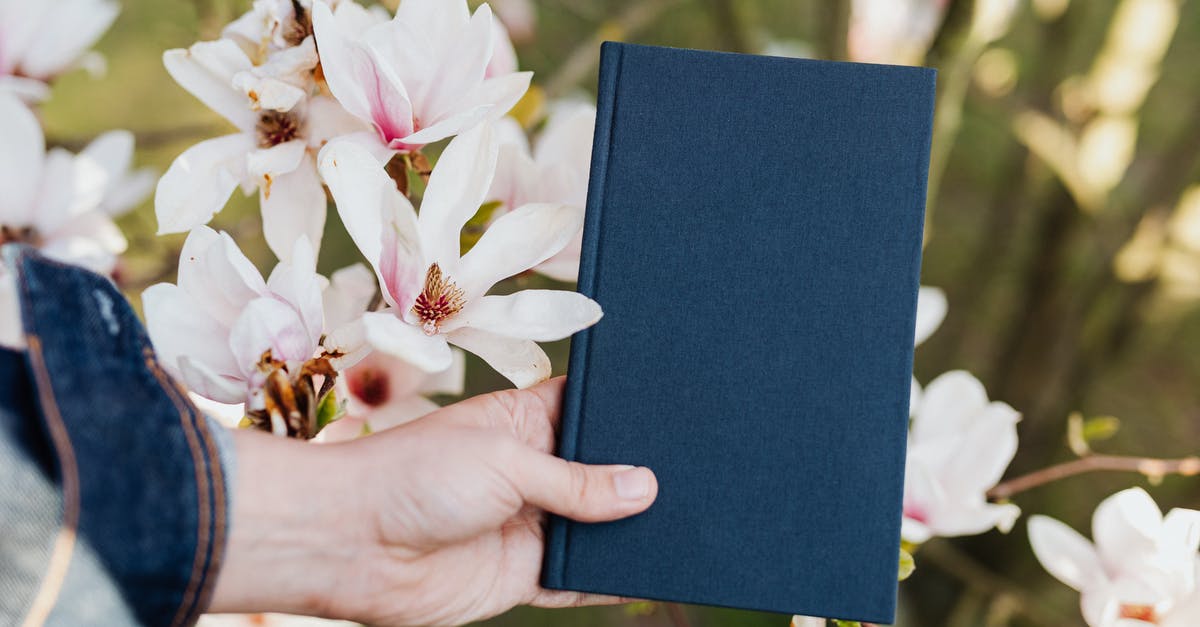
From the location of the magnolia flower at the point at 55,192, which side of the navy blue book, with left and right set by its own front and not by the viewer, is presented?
right

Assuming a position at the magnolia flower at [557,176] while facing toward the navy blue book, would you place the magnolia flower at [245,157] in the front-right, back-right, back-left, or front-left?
back-right

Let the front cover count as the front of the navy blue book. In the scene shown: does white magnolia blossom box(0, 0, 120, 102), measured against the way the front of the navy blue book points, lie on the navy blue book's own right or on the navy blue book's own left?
on the navy blue book's own right

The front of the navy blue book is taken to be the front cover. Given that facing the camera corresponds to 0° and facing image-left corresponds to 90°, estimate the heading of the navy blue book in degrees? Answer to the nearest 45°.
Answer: approximately 0°
